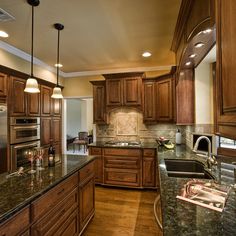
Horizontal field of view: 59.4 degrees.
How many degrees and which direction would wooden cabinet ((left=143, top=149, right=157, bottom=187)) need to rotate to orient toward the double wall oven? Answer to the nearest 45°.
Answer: approximately 90° to its right

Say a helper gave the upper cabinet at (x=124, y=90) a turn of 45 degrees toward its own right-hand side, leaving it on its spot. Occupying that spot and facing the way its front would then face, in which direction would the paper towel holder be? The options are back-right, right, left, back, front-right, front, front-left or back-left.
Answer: back-left

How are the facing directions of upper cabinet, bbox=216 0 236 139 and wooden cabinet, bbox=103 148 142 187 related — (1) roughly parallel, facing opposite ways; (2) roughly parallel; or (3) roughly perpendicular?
roughly perpendicular

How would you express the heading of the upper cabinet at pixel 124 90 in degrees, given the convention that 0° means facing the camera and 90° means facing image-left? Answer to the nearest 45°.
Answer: approximately 0°

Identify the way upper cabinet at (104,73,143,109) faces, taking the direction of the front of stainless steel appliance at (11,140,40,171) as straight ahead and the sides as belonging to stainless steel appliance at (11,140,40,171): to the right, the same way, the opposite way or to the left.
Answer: to the right

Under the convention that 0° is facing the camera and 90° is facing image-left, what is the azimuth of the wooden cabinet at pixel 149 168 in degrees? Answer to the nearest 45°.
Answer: approximately 0°

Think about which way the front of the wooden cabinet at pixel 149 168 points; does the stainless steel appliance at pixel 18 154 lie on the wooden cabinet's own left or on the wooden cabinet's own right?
on the wooden cabinet's own right

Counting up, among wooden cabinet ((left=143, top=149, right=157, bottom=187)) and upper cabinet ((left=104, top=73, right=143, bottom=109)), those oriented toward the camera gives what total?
2

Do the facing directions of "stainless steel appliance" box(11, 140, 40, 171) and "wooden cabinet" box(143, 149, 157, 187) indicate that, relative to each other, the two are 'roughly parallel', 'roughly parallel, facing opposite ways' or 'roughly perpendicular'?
roughly perpendicular

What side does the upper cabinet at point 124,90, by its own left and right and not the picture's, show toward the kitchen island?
front

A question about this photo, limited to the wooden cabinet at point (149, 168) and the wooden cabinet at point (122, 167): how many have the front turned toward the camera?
2
